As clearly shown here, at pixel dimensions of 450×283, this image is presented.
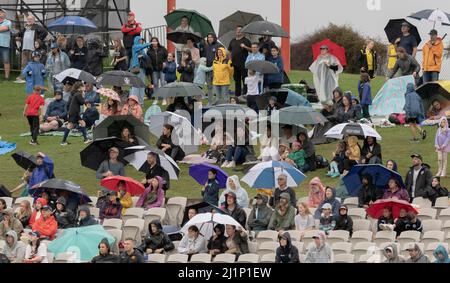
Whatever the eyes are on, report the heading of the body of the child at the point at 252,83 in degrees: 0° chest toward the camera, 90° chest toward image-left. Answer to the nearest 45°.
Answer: approximately 180°

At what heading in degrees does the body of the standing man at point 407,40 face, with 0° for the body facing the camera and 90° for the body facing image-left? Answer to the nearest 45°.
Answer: approximately 45°

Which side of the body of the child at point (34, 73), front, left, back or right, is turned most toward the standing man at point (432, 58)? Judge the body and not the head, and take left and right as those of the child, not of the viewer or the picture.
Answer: left

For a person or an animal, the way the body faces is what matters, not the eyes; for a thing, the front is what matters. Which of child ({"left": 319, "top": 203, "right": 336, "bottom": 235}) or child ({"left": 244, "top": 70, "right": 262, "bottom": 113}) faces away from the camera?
child ({"left": 244, "top": 70, "right": 262, "bottom": 113})

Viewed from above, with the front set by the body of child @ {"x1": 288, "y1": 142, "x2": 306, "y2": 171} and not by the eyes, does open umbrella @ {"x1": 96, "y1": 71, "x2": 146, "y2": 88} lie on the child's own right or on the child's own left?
on the child's own right

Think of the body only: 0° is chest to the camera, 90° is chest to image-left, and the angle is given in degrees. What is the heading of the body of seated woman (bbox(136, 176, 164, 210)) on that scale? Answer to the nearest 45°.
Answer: approximately 45°

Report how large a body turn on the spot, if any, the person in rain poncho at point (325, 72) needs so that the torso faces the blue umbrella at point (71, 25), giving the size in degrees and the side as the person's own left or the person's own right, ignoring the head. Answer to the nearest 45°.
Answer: approximately 90° to the person's own right

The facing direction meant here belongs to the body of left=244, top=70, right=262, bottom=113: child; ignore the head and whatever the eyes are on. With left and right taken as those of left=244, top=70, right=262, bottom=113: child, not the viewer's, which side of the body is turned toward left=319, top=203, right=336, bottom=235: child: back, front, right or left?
back

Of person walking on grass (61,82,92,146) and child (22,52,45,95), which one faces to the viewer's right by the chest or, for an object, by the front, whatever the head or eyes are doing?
the person walking on grass

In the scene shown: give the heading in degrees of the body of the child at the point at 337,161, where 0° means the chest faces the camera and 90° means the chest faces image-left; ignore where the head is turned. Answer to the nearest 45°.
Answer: approximately 45°
